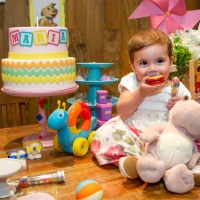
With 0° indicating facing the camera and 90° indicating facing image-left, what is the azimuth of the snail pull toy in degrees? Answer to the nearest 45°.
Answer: approximately 45°

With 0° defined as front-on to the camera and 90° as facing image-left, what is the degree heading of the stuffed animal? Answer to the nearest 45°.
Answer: approximately 0°

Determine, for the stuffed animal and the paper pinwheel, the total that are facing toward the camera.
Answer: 2
